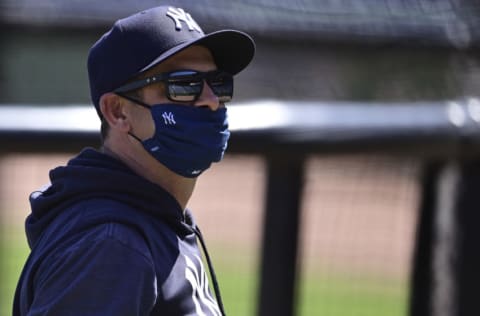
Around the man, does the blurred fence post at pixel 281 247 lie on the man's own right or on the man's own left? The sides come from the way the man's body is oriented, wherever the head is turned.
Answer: on the man's own left

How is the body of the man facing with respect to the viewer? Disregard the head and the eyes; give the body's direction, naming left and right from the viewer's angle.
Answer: facing the viewer and to the right of the viewer
